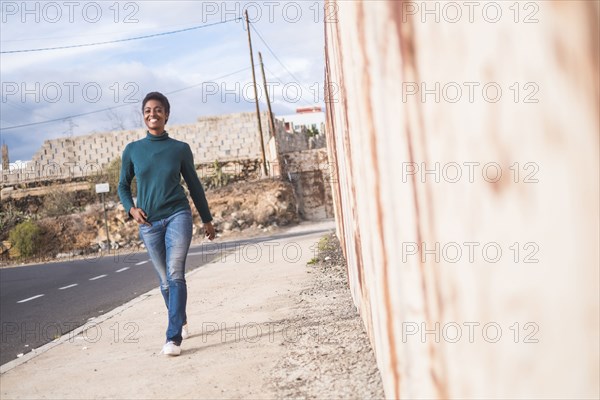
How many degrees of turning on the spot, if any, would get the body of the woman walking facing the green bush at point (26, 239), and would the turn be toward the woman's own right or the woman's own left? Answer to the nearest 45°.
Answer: approximately 180°

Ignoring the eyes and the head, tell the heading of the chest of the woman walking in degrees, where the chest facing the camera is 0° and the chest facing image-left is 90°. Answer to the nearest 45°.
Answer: approximately 0°

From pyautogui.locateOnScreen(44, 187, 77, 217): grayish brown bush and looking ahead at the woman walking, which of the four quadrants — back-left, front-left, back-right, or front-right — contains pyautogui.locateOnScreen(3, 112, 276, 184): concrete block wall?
back-left

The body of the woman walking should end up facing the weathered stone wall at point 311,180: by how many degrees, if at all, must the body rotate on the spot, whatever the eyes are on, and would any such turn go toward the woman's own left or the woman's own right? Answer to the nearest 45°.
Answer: approximately 180°

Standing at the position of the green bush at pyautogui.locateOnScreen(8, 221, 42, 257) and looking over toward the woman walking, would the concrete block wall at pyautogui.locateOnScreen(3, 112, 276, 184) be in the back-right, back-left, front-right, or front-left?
back-left

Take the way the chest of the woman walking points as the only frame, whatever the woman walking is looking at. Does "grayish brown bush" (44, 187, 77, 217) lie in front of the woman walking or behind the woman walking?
behind

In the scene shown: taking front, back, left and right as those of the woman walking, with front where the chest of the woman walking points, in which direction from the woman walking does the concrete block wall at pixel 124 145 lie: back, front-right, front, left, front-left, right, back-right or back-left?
back
